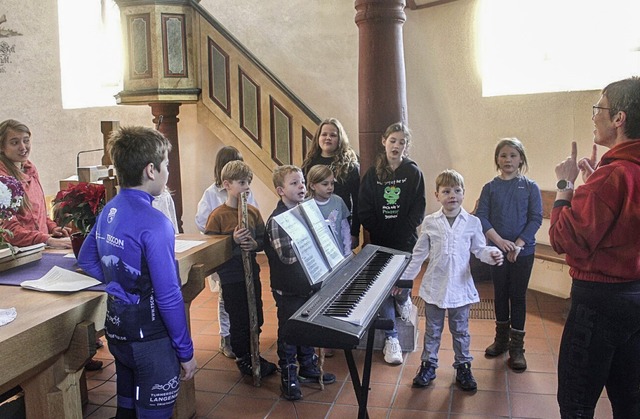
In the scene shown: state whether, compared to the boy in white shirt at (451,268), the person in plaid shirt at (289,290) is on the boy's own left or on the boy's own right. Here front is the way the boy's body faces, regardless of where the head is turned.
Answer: on the boy's own right

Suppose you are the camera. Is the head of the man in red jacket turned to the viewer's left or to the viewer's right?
to the viewer's left

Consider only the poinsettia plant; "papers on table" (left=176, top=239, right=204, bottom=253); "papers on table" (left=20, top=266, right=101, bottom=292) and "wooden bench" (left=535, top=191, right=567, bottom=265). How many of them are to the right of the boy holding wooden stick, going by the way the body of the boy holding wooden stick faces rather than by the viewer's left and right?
3

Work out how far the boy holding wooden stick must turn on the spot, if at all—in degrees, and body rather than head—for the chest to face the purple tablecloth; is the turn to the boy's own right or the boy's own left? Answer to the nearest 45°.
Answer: approximately 90° to the boy's own right

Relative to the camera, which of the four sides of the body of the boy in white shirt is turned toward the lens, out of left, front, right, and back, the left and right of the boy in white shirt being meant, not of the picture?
front

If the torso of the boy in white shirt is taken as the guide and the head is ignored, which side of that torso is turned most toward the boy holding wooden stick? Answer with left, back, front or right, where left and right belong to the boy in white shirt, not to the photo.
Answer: right

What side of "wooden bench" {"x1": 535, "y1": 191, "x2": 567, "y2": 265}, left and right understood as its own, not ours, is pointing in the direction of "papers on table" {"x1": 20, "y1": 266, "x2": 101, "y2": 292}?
front

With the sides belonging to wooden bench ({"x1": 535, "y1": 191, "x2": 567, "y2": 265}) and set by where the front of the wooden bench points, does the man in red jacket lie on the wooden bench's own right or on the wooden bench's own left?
on the wooden bench's own left

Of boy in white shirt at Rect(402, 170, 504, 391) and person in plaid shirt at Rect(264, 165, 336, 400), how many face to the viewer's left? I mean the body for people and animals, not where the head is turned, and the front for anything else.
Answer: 0

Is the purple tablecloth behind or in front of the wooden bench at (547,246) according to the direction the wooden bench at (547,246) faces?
in front

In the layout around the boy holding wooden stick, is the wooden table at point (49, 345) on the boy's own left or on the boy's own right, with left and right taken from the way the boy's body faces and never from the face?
on the boy's own right

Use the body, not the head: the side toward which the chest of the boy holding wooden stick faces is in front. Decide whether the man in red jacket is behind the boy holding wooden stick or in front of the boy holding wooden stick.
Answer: in front

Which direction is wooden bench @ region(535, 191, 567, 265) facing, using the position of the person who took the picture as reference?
facing the viewer and to the left of the viewer

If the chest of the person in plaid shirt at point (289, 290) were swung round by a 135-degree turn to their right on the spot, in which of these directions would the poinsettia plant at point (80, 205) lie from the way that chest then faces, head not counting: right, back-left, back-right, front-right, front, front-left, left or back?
front-left

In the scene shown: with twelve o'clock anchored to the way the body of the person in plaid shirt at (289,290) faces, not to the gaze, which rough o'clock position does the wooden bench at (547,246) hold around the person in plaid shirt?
The wooden bench is roughly at 9 o'clock from the person in plaid shirt.
